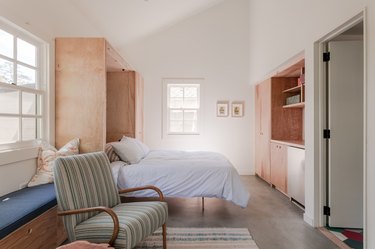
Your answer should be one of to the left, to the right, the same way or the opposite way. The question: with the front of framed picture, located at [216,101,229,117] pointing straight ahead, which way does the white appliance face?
to the right

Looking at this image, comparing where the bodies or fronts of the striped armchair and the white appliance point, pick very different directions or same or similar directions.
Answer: very different directions

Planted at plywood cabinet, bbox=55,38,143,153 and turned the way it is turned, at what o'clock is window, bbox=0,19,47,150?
The window is roughly at 3 o'clock from the plywood cabinet.

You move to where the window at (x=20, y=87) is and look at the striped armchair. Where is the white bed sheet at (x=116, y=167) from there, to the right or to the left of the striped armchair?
left

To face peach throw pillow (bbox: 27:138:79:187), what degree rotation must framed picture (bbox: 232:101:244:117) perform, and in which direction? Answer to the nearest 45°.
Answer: approximately 45° to its right

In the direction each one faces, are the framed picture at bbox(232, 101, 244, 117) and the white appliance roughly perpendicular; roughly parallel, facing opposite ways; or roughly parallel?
roughly perpendicular

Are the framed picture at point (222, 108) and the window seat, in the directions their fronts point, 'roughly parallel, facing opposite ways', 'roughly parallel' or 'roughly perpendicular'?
roughly perpendicular

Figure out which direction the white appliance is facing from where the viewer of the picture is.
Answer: facing to the left of the viewer

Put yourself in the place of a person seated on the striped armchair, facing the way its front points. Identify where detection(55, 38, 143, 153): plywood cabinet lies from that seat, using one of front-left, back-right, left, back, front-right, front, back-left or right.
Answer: back-left

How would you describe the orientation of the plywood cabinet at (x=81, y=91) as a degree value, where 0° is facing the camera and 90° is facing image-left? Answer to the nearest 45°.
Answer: approximately 270°

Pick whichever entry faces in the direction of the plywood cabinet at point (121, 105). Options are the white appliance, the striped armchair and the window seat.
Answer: the white appliance
